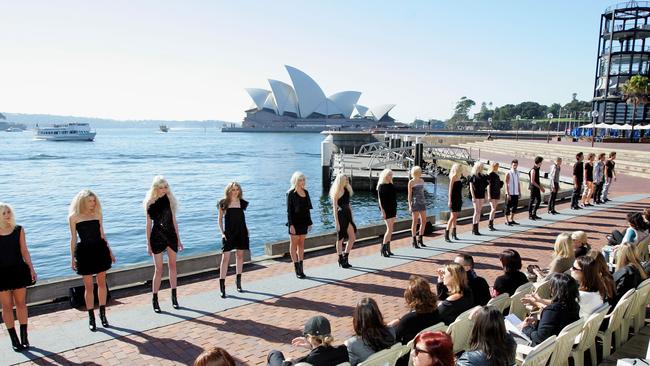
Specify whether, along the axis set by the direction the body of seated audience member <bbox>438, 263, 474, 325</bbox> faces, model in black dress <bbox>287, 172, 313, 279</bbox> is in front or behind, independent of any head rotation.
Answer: in front

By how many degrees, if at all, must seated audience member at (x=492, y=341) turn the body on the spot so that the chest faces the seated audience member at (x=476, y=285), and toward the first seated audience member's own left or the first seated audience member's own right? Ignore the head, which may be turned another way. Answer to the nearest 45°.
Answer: approximately 45° to the first seated audience member's own right

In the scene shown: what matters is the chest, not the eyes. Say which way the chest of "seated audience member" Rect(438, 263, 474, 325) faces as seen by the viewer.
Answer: to the viewer's left

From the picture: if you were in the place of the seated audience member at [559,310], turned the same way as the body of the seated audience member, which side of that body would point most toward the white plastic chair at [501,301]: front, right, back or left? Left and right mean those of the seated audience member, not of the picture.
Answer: front

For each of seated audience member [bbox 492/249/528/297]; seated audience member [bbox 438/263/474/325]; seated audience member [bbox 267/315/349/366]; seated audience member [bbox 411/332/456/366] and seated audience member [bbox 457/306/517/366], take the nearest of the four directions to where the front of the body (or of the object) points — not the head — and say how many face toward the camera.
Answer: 0

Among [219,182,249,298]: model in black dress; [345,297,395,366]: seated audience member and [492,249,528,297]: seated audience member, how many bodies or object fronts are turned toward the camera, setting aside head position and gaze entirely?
1

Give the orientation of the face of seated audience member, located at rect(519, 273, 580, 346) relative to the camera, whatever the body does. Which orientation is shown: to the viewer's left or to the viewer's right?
to the viewer's left

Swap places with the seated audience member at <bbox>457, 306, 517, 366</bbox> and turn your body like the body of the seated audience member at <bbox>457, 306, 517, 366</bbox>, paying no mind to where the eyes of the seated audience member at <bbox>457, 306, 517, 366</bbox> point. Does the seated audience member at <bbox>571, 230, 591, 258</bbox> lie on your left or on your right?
on your right

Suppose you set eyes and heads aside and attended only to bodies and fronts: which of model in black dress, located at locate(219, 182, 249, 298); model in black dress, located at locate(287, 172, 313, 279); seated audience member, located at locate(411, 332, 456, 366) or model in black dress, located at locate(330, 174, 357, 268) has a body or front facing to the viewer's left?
the seated audience member

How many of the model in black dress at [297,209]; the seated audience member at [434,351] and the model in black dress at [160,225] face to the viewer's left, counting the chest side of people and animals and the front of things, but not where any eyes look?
1

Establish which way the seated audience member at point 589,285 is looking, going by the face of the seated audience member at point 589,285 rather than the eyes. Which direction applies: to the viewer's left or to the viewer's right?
to the viewer's left

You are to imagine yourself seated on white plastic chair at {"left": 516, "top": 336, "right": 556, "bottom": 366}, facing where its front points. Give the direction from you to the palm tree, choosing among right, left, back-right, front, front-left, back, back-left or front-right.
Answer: front-right

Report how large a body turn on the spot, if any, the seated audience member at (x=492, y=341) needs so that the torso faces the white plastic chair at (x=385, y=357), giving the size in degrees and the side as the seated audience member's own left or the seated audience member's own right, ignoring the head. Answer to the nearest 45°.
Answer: approximately 45° to the seated audience member's own left

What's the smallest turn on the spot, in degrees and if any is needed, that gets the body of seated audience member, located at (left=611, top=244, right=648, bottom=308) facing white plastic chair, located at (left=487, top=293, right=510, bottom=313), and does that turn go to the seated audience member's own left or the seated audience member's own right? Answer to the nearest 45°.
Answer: approximately 90° to the seated audience member's own left

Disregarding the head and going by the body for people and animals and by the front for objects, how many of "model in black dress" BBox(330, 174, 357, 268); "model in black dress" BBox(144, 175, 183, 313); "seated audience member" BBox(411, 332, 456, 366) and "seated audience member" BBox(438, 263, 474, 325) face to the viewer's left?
2
